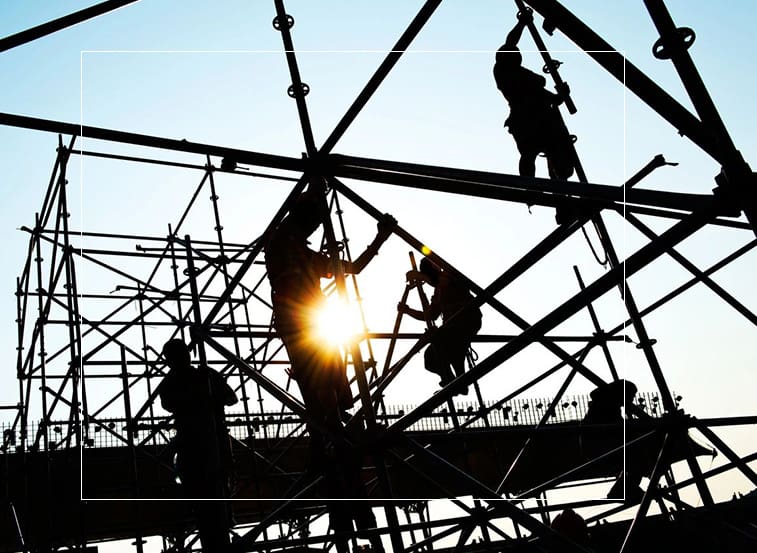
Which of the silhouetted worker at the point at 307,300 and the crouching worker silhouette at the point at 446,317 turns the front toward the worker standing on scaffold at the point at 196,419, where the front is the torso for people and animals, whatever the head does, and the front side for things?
the crouching worker silhouette

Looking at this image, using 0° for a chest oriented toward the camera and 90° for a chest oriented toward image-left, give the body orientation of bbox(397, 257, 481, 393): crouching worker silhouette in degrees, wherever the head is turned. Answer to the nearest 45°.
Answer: approximately 90°

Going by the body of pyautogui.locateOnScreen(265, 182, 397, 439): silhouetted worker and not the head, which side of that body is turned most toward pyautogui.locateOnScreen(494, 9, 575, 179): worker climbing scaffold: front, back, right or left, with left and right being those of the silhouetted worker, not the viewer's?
front

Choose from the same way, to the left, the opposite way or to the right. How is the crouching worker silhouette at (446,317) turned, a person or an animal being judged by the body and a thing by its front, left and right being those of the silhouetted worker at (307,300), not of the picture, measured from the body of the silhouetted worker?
the opposite way

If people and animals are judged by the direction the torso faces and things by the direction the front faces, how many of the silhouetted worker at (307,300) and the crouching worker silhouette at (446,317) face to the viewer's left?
1

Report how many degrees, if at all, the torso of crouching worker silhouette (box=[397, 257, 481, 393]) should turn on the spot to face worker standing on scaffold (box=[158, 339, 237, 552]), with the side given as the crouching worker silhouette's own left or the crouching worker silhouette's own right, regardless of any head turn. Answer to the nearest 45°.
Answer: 0° — they already face them

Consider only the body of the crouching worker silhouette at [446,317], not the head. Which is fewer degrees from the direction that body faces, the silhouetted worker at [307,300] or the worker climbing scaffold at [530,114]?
the silhouetted worker

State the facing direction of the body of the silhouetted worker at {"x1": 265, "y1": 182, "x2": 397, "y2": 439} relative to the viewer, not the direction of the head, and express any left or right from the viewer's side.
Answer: facing to the right of the viewer
